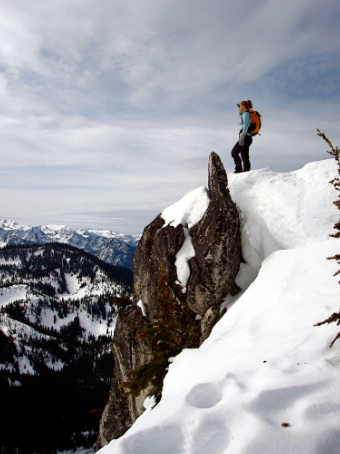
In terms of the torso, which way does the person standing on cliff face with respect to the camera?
to the viewer's left
